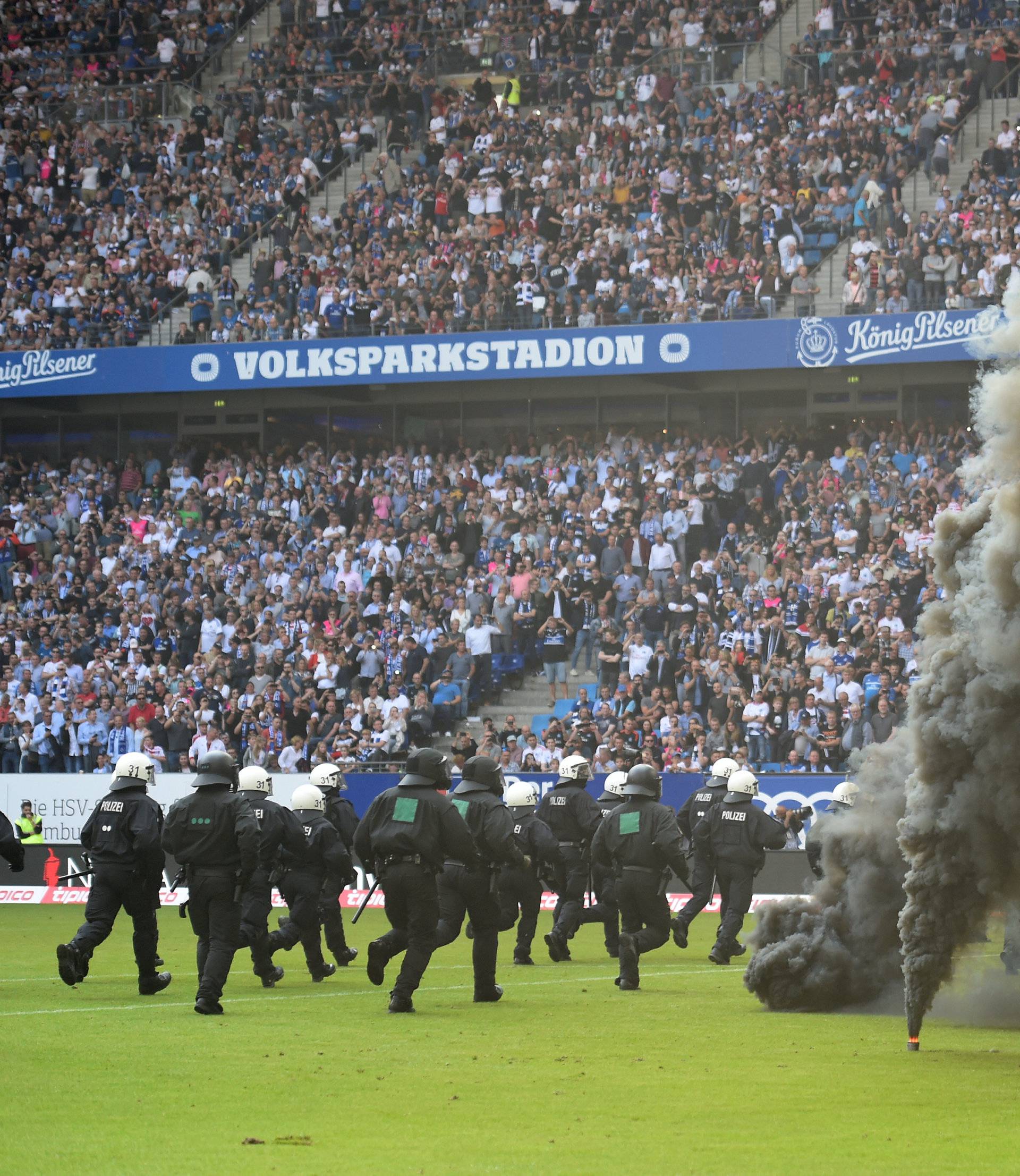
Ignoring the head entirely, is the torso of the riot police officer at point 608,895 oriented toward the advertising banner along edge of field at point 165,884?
no

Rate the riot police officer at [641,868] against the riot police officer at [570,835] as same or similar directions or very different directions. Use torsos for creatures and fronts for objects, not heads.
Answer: same or similar directions

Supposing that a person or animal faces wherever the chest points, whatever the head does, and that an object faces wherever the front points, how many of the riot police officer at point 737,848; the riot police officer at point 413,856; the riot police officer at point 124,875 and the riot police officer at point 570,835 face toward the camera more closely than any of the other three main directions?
0

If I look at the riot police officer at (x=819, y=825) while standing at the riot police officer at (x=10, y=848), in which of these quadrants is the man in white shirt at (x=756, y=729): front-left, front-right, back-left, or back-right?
front-left

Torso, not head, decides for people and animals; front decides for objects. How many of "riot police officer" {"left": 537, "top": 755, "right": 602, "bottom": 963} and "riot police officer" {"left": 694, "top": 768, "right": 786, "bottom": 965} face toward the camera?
0

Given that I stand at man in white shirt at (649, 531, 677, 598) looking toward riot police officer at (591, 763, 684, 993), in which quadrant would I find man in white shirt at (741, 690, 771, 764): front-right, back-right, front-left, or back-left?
front-left

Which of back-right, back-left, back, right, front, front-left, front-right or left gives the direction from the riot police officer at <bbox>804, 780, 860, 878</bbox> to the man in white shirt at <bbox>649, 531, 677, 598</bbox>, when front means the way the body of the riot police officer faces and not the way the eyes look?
front-left

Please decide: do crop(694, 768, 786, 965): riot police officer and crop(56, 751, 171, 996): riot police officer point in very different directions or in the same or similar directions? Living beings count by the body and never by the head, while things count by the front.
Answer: same or similar directions

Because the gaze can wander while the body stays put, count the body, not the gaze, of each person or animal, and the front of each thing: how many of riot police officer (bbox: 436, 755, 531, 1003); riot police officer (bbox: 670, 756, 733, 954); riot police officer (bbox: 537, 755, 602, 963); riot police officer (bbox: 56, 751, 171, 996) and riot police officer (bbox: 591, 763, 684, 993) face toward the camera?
0

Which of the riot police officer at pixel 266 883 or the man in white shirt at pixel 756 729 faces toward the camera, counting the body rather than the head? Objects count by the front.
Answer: the man in white shirt

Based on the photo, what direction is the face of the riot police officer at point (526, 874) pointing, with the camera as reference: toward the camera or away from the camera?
away from the camera

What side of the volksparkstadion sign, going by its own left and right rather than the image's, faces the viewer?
front

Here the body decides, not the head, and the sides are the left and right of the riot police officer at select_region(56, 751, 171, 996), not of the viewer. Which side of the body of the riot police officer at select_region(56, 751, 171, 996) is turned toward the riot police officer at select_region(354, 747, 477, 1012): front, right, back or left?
right

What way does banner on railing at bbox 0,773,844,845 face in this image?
toward the camera

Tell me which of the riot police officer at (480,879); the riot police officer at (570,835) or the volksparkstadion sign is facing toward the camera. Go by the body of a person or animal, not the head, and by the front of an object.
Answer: the volksparkstadion sign

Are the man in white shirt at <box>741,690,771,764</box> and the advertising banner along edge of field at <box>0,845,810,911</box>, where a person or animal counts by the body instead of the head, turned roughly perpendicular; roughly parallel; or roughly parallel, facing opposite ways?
roughly parallel

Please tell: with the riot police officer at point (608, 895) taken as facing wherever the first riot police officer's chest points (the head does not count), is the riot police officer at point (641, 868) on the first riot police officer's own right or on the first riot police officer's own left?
on the first riot police officer's own right

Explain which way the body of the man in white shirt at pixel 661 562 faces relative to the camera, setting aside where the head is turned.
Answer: toward the camera

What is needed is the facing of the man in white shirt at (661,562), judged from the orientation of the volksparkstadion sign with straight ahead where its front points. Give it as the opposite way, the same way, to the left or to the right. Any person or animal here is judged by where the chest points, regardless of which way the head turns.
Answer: the same way

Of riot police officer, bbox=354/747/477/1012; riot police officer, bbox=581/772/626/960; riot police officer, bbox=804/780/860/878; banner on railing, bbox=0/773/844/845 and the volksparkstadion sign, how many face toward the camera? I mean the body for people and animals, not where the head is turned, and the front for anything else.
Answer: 2
